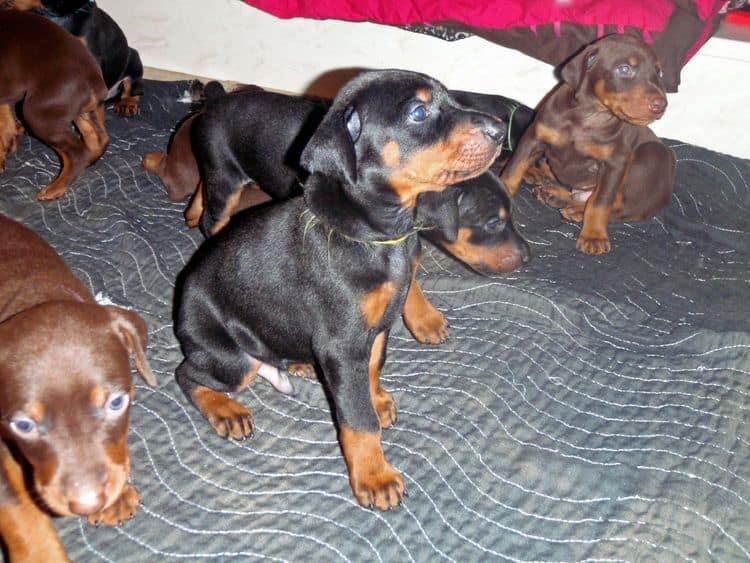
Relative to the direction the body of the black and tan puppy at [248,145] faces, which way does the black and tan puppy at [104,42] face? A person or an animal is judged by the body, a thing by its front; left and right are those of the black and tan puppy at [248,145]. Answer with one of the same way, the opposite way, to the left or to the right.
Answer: the opposite way

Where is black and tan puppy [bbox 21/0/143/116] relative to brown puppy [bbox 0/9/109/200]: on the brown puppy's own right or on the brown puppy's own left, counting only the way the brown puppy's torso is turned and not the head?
on the brown puppy's own right

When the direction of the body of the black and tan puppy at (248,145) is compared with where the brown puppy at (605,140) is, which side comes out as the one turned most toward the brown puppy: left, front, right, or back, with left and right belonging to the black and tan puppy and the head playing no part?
front

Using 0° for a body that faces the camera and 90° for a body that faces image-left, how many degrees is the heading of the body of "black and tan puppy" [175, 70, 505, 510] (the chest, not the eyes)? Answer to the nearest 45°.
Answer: approximately 315°

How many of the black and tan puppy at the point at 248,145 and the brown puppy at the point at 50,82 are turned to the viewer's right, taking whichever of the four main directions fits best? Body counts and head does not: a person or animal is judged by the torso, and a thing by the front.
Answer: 1

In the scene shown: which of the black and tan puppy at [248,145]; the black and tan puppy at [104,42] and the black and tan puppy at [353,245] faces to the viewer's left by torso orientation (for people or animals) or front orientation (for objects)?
the black and tan puppy at [104,42]

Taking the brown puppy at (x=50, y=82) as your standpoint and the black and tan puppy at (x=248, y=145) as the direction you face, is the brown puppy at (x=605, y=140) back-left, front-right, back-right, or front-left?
front-left

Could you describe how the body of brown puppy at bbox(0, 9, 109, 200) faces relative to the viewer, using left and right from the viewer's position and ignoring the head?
facing to the left of the viewer

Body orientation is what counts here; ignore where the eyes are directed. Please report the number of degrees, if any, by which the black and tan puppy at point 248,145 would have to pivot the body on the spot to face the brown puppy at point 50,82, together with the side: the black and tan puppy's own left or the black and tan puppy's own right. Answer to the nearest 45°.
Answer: approximately 135° to the black and tan puppy's own left

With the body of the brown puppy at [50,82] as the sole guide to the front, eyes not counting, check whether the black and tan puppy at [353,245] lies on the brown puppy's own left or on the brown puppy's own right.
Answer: on the brown puppy's own left

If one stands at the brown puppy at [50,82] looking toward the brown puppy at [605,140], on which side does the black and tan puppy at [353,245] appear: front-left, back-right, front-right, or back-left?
front-right

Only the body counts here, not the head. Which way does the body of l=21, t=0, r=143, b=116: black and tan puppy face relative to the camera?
to the viewer's left

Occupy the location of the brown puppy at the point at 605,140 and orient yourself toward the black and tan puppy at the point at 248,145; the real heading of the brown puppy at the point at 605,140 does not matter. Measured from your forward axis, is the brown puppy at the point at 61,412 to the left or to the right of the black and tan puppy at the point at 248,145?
left

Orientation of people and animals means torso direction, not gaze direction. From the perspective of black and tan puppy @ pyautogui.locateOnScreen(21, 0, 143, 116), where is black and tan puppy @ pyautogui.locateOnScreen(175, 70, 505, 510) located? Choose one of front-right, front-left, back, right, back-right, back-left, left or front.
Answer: left

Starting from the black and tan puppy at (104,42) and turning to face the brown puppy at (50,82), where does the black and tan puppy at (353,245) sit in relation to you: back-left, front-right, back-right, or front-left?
front-left

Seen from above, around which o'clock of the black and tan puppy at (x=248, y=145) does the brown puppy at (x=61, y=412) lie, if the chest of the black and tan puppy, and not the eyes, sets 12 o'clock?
The brown puppy is roughly at 3 o'clock from the black and tan puppy.
